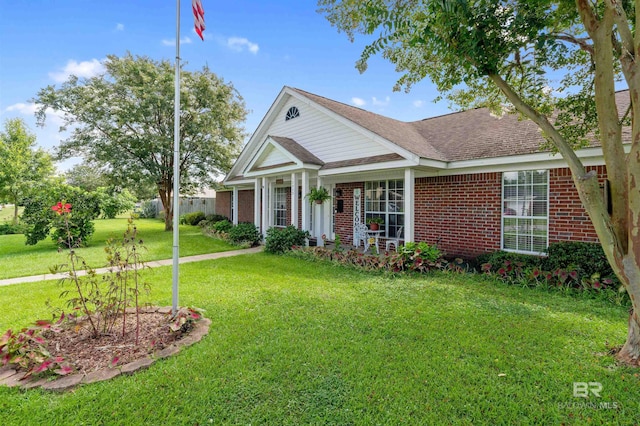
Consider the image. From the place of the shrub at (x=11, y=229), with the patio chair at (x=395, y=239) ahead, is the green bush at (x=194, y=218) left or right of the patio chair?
left

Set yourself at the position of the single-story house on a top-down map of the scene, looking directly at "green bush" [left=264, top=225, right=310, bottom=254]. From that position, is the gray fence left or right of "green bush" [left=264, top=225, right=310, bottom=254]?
right

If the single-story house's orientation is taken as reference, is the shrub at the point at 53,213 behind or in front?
in front

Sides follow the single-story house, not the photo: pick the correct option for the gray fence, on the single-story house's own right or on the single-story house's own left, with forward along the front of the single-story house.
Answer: on the single-story house's own right

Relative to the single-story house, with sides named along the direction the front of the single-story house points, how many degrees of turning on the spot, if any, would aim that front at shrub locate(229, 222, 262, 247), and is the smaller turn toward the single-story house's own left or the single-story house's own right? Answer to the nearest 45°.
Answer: approximately 45° to the single-story house's own right

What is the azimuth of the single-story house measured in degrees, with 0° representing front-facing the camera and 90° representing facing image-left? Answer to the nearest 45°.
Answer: approximately 45°

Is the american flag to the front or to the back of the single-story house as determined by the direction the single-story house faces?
to the front

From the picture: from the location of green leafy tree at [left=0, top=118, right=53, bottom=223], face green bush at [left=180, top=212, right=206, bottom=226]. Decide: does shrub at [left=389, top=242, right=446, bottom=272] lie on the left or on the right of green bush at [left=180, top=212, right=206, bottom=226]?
right

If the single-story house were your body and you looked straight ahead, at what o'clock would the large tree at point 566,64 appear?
The large tree is roughly at 10 o'clock from the single-story house.

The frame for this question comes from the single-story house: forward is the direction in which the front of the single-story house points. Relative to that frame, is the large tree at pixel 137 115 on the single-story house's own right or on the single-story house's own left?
on the single-story house's own right
